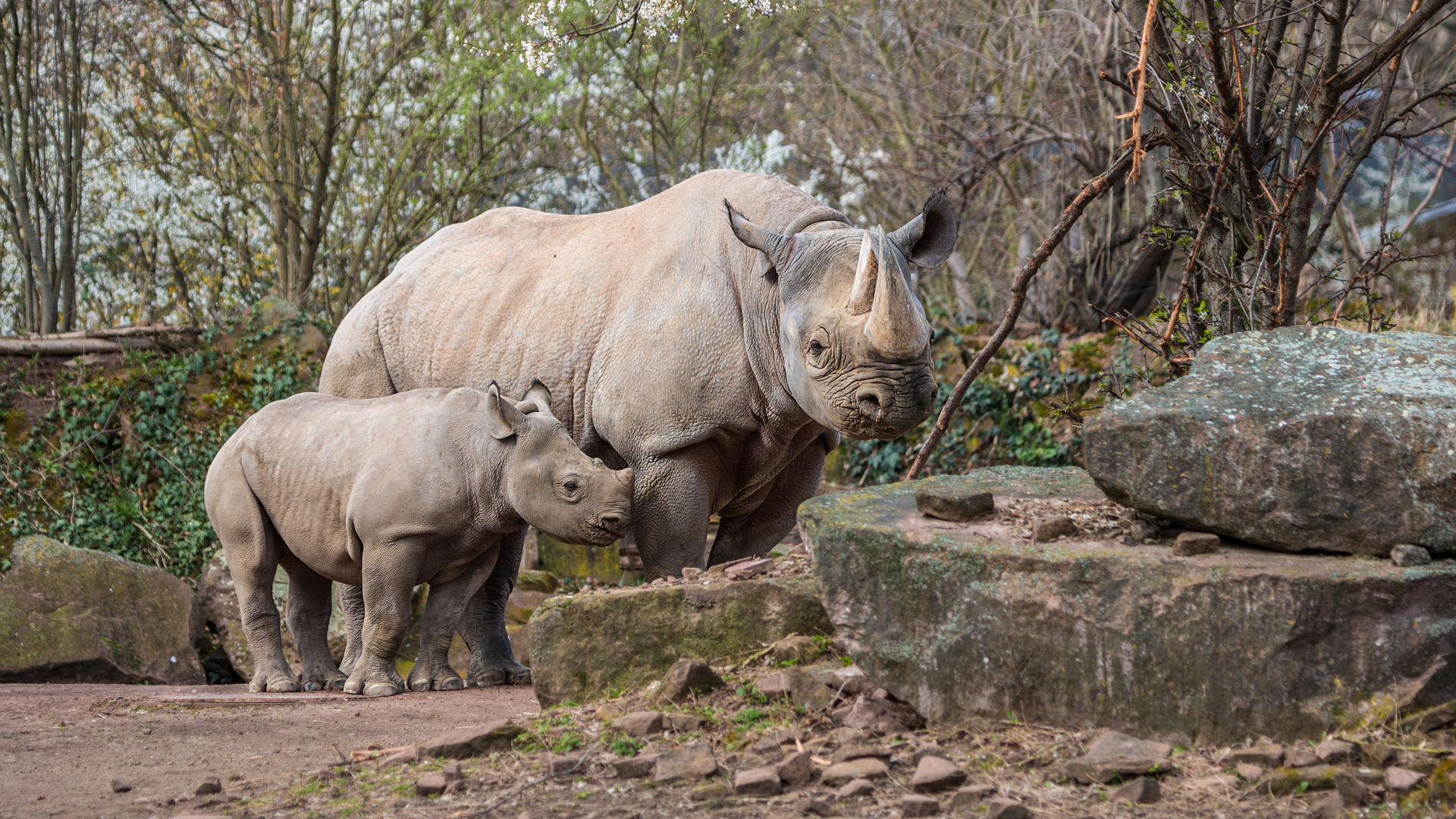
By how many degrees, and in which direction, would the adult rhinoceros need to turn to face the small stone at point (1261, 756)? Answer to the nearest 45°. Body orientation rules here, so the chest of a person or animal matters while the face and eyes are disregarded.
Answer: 0° — it already faces it

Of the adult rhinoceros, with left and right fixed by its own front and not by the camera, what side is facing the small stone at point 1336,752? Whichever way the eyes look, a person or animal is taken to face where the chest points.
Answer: front

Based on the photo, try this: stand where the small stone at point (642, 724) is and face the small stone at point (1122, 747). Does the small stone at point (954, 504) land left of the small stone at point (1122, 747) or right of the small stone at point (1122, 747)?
left

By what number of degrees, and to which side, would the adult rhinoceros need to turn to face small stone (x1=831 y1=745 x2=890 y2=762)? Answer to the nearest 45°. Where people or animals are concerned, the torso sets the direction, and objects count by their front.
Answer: approximately 45° to its right

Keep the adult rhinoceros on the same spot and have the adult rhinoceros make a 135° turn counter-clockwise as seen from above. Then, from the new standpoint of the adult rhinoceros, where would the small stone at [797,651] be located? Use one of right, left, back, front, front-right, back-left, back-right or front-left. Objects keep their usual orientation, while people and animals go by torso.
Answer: back

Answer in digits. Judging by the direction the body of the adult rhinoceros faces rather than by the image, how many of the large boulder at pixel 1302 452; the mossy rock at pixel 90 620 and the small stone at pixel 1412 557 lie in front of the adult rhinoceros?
2

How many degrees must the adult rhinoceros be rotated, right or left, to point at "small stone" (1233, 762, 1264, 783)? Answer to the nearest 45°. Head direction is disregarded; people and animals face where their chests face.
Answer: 0° — it already faces it

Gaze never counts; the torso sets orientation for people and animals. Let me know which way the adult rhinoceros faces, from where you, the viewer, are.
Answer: facing the viewer and to the right of the viewer

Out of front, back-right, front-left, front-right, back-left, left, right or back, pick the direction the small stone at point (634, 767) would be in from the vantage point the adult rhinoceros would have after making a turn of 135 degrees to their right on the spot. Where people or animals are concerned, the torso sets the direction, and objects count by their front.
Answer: left

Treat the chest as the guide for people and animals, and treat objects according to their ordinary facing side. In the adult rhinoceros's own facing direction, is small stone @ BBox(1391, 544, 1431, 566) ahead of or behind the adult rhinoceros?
ahead

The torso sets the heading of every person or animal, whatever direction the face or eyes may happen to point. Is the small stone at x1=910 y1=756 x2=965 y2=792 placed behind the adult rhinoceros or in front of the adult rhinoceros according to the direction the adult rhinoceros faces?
in front

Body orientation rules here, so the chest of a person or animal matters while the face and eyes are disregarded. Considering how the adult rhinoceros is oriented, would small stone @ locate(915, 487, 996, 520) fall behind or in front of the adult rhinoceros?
in front
